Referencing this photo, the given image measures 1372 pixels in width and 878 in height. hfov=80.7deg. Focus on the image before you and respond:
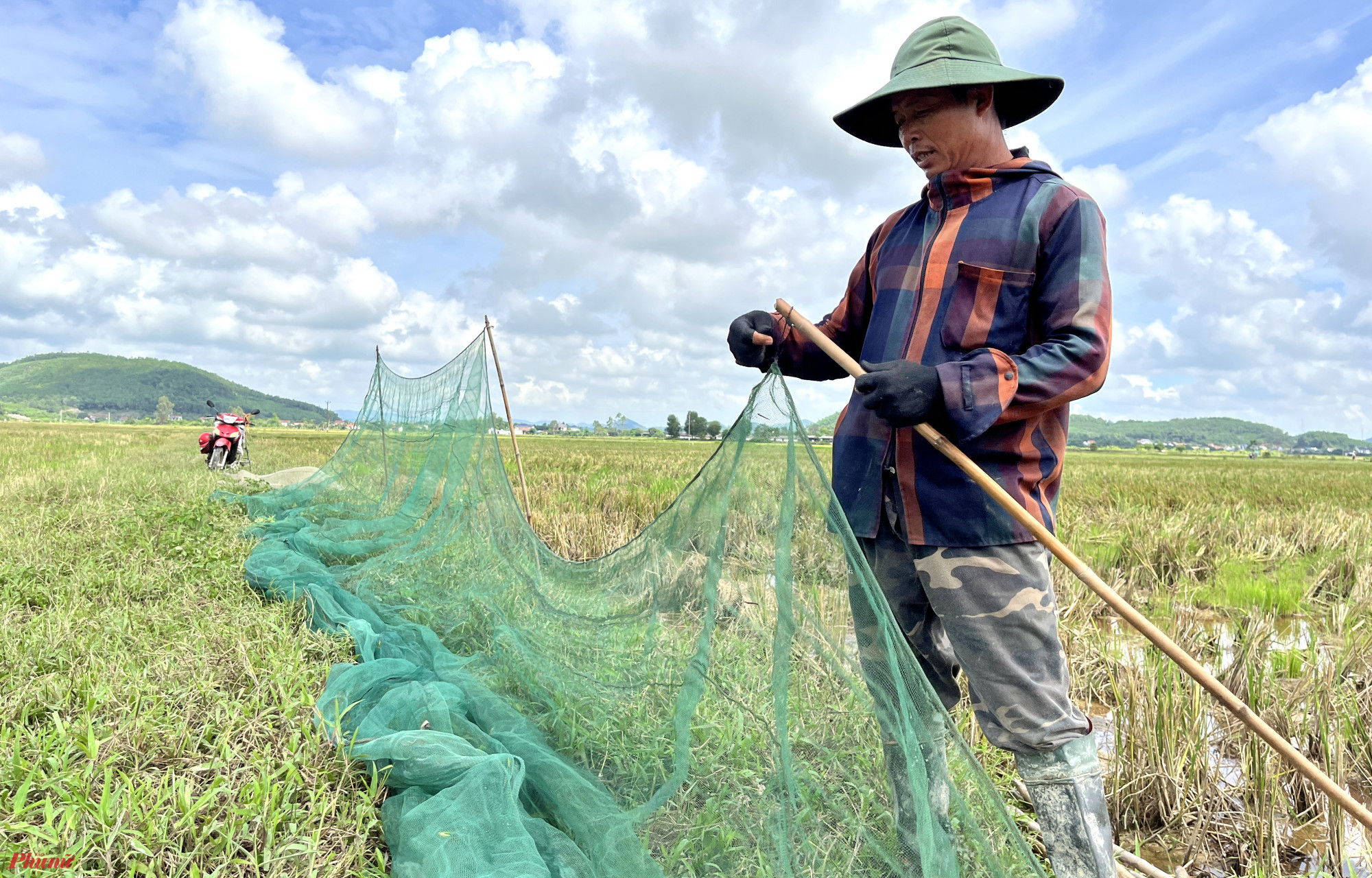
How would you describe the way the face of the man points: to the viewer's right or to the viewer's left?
to the viewer's left

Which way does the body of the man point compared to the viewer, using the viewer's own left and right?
facing the viewer and to the left of the viewer

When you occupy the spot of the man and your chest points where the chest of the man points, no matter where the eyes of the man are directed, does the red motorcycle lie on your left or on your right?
on your right
